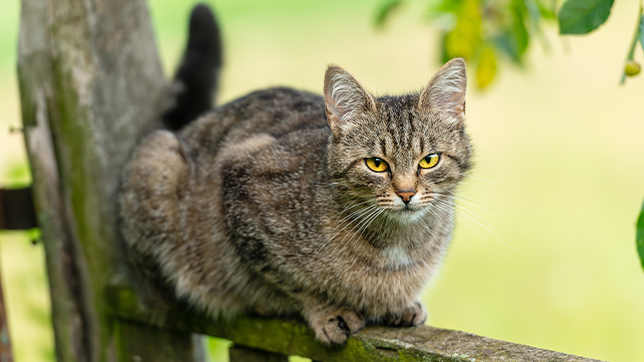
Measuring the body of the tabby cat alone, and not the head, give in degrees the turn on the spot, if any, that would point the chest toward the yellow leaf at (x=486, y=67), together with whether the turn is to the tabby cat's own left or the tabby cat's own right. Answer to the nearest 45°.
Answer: approximately 45° to the tabby cat's own left

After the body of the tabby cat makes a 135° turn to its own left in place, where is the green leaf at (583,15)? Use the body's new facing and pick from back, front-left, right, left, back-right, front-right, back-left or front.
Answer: back-right

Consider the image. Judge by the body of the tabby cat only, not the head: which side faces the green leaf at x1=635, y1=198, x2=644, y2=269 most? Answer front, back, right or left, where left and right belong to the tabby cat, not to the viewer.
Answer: front

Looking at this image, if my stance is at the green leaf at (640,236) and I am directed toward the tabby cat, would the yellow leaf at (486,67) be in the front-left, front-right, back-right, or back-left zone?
front-right

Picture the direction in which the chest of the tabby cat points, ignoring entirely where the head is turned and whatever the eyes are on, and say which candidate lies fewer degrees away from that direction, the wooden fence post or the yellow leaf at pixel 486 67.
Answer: the yellow leaf

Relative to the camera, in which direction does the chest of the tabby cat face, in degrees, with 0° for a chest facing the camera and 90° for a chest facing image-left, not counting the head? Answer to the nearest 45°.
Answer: approximately 315°
